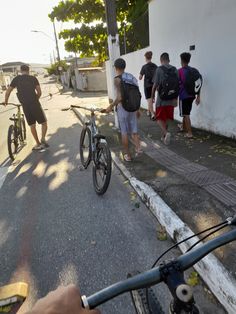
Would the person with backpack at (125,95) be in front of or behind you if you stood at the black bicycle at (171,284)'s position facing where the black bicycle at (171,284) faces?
in front

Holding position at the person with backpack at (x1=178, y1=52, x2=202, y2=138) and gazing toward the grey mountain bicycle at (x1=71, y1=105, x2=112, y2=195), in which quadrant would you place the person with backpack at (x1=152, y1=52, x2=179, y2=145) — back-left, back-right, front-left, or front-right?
front-right

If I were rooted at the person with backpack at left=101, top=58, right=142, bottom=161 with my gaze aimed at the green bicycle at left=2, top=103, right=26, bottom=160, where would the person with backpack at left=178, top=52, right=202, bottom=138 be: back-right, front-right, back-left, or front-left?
back-right

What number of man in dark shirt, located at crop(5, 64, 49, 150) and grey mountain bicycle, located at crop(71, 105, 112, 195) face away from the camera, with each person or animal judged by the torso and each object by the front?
2

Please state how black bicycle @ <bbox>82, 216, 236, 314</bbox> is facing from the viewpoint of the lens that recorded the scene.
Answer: facing away from the viewer and to the left of the viewer

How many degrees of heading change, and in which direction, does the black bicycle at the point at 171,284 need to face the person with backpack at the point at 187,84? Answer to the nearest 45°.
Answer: approximately 45° to its right

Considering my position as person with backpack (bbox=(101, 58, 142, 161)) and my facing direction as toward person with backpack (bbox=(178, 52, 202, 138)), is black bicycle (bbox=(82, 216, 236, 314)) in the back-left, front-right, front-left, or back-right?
back-right

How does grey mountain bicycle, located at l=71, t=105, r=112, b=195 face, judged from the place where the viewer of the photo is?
facing away from the viewer

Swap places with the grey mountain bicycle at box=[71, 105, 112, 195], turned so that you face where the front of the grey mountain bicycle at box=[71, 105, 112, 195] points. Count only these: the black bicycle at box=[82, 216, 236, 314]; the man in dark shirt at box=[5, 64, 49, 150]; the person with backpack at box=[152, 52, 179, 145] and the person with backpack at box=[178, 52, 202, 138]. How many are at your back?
1

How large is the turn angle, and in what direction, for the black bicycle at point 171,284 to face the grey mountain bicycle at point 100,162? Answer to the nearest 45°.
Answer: approximately 45° to its right

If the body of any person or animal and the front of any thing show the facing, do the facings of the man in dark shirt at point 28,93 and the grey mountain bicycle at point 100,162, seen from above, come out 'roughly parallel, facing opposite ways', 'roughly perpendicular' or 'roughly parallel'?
roughly parallel

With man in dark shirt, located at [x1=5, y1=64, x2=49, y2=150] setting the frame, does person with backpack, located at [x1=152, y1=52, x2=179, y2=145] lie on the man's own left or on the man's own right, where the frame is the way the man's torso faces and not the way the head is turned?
on the man's own right

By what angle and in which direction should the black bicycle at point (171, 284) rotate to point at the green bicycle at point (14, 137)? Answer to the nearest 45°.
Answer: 0° — it already faces it

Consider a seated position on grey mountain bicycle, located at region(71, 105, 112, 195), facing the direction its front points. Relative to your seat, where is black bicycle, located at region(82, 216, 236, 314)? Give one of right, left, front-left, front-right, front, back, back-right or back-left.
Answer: back

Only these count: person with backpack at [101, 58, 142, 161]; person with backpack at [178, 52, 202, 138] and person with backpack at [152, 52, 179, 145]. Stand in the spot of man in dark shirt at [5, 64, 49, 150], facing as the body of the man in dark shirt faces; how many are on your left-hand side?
0

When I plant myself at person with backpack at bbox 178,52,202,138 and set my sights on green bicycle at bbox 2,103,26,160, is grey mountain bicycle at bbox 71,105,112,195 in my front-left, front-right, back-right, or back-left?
front-left

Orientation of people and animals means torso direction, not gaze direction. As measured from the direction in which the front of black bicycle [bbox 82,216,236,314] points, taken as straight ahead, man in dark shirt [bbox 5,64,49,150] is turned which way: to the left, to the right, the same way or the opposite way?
the same way

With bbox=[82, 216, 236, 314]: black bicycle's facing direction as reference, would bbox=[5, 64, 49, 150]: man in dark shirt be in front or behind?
in front

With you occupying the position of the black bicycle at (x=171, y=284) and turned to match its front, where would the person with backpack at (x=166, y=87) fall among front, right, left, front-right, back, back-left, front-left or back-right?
front-right

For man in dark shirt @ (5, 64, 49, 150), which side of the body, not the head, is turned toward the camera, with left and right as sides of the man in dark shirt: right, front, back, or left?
back
